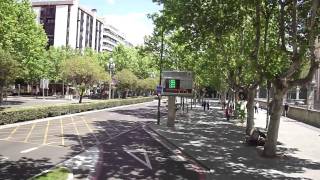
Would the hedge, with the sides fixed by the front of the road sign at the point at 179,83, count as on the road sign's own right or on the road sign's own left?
on the road sign's own right

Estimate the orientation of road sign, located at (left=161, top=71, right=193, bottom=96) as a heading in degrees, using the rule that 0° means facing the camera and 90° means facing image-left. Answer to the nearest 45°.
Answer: approximately 0°
